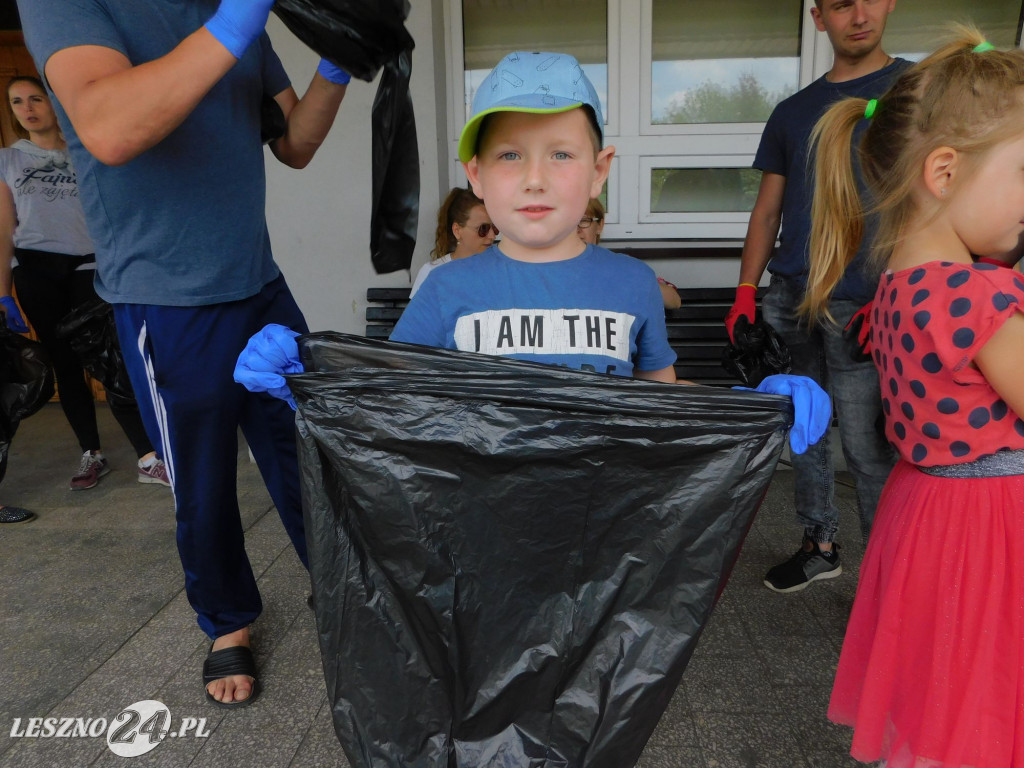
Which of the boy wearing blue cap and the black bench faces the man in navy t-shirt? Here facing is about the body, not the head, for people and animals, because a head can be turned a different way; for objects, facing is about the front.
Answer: the black bench

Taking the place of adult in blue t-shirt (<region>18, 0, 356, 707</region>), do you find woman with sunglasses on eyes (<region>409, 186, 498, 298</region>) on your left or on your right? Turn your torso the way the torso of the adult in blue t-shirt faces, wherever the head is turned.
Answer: on your left
